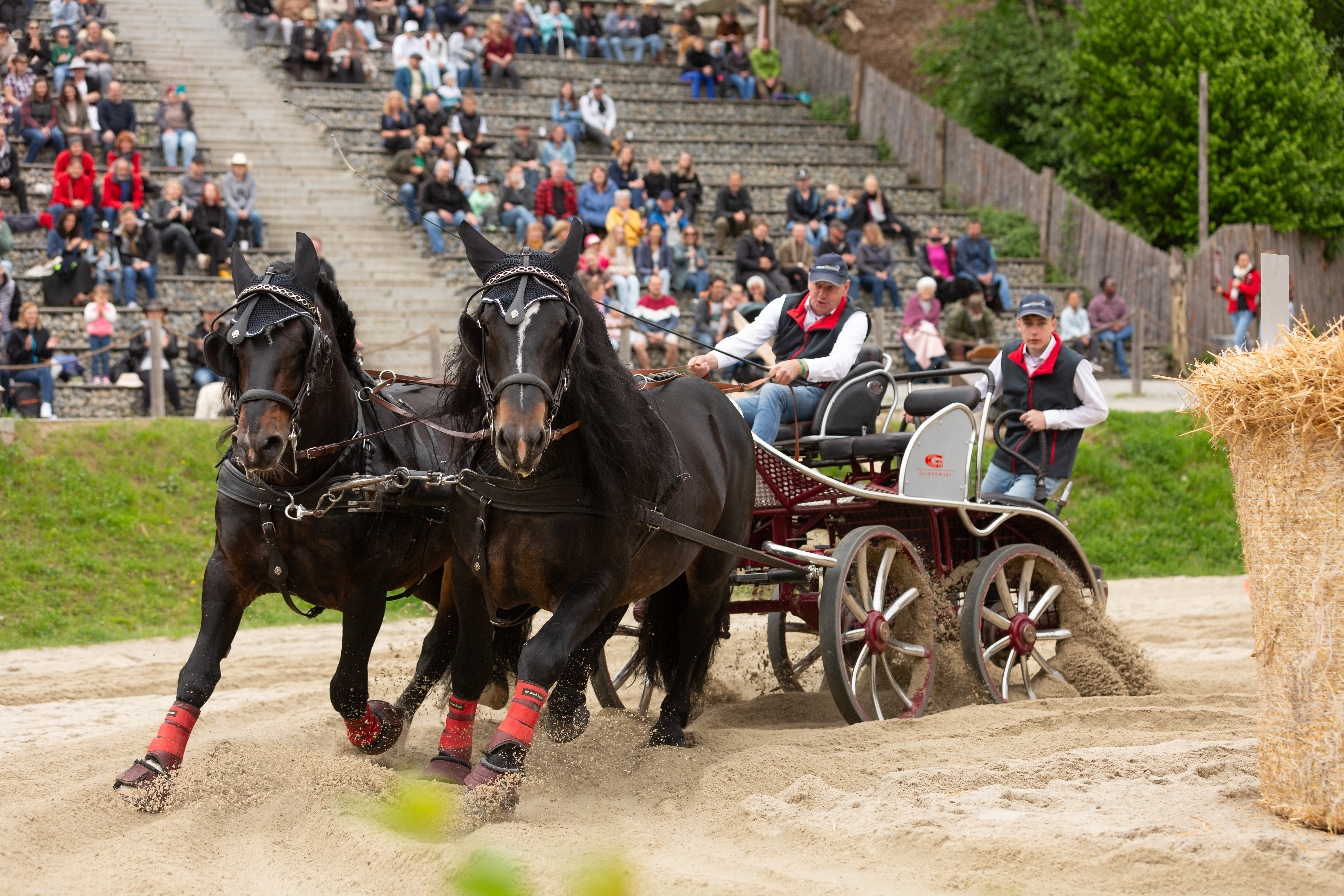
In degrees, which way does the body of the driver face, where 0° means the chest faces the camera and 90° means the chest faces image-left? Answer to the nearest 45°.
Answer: approximately 45°

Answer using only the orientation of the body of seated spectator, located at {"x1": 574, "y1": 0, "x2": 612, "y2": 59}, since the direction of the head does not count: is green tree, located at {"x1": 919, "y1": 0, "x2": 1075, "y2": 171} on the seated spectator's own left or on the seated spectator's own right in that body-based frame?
on the seated spectator's own left

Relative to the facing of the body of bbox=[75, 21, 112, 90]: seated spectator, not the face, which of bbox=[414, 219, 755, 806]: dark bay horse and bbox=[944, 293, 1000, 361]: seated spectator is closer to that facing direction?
the dark bay horse

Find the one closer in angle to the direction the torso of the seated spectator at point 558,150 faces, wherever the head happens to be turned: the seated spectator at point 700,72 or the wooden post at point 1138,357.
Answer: the wooden post

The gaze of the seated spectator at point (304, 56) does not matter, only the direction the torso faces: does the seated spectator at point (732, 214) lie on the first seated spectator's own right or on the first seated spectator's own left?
on the first seated spectator's own left

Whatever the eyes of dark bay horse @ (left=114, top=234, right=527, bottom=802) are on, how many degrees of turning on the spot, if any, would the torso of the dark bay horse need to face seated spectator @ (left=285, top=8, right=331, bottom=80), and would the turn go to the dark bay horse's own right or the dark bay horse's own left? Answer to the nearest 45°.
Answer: approximately 135° to the dark bay horse's own right

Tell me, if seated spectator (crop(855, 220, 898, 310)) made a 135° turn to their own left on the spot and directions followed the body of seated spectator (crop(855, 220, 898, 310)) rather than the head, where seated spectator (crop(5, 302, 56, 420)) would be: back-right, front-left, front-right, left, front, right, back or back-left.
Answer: back-left

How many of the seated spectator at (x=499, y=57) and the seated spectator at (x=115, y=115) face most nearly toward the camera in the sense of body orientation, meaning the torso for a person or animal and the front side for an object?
2

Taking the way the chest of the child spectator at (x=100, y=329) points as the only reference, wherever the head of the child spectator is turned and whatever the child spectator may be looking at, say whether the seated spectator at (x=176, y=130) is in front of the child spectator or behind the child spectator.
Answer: behind
